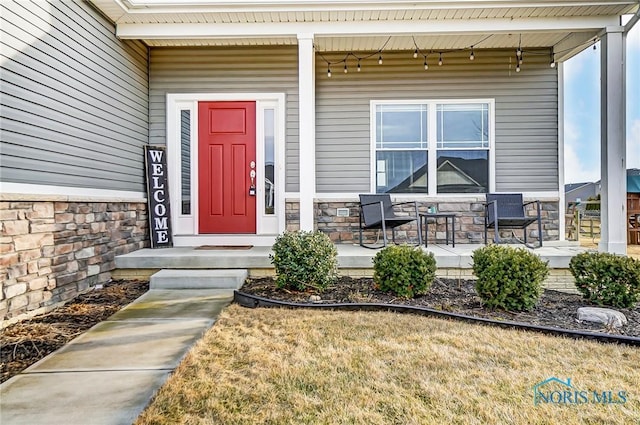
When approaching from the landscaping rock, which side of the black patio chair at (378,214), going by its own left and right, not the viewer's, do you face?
front

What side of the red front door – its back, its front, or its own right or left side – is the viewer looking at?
front

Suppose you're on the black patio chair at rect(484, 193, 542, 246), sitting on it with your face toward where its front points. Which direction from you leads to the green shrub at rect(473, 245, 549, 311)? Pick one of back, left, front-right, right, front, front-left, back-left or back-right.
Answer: front-right

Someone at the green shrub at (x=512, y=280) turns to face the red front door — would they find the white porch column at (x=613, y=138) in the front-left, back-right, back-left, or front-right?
back-right

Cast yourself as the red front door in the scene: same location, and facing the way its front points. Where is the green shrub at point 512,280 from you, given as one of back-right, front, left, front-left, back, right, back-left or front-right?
front-left

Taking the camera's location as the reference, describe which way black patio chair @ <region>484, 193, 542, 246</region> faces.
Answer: facing the viewer and to the right of the viewer

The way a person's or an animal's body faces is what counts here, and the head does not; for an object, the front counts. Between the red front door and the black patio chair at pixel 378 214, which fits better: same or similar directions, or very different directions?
same or similar directions

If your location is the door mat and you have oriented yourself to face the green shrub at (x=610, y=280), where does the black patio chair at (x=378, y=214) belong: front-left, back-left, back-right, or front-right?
front-left

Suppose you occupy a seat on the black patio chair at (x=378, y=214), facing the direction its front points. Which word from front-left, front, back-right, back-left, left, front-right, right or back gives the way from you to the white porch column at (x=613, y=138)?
front-left

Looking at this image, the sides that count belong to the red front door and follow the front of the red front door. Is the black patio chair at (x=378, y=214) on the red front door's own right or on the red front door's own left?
on the red front door's own left

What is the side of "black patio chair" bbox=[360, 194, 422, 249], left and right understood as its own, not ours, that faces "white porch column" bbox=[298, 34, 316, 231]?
right

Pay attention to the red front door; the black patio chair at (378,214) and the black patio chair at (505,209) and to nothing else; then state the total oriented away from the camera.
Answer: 0

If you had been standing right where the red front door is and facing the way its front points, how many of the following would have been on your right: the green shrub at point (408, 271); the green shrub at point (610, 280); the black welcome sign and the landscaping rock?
1

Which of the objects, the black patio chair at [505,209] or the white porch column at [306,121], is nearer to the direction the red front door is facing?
the white porch column

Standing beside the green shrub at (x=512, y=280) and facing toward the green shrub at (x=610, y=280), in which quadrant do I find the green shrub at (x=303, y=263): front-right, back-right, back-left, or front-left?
back-left

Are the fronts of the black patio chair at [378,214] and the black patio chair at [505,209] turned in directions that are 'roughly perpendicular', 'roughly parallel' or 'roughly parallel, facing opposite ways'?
roughly parallel

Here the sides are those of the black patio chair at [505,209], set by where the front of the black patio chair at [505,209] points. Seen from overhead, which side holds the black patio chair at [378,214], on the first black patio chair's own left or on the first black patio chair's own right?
on the first black patio chair's own right

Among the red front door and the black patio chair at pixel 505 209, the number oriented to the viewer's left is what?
0

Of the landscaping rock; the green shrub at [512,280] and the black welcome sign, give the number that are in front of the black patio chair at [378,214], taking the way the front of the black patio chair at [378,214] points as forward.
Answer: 2

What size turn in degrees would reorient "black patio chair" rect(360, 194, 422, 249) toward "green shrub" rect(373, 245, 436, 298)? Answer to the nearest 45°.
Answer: approximately 45° to its right

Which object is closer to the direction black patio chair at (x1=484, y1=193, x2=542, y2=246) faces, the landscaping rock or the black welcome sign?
the landscaping rock

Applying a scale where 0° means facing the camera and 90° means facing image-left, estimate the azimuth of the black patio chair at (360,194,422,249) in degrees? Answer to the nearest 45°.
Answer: approximately 315°
